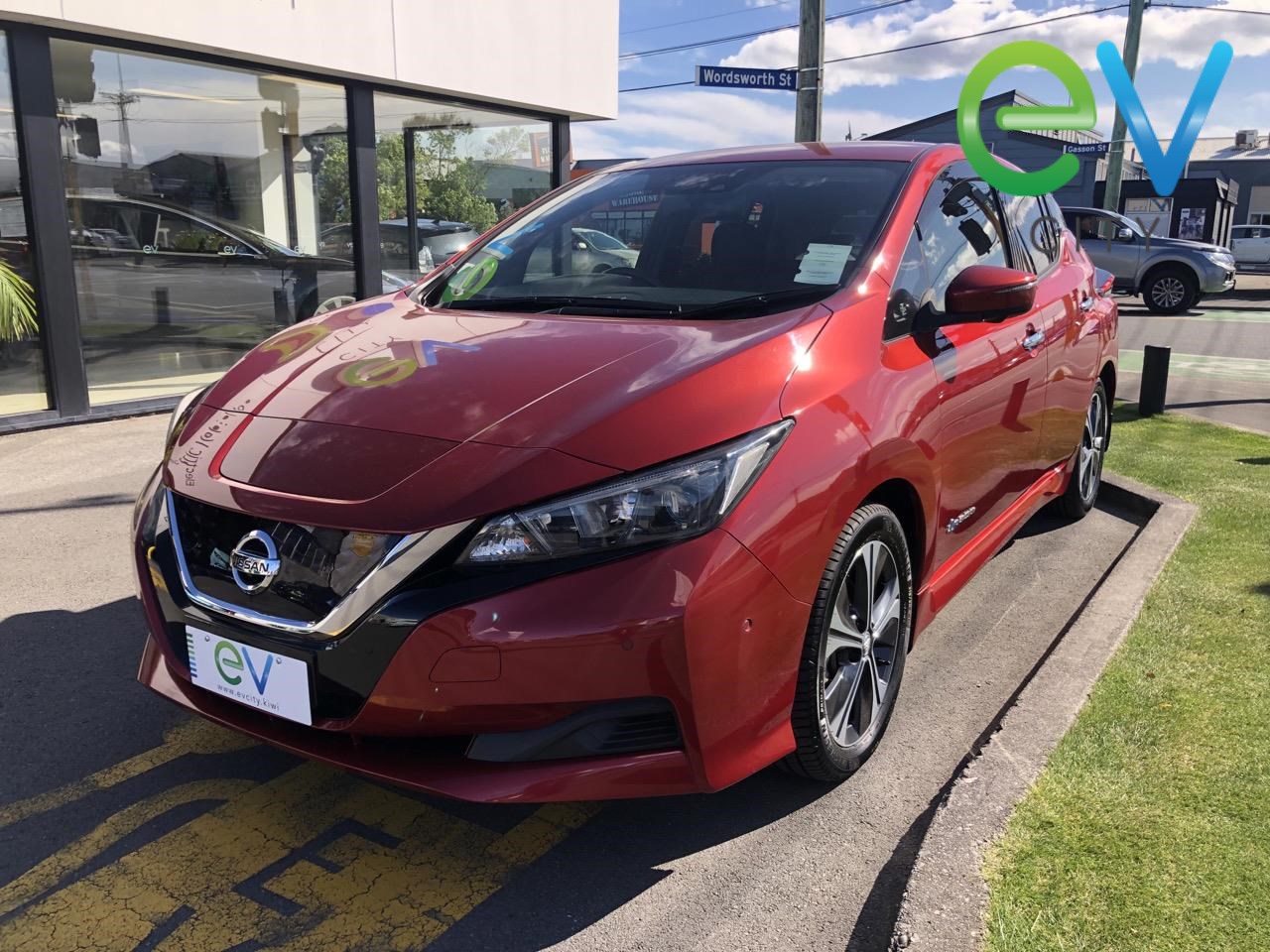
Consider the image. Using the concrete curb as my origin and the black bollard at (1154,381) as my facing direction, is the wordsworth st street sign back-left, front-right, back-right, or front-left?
front-left

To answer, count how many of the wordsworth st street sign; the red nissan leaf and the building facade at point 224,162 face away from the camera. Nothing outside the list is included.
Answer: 0

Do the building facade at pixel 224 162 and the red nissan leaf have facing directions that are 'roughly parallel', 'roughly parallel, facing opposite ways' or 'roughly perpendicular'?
roughly perpendicular

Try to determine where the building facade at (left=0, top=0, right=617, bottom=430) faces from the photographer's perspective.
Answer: facing the viewer and to the right of the viewer

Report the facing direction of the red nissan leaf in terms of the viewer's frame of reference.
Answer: facing the viewer and to the left of the viewer

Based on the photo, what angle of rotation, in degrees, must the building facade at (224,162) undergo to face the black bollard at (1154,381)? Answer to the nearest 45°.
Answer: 0° — it already faces it

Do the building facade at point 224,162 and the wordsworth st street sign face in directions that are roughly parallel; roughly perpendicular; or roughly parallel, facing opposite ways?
roughly perpendicular

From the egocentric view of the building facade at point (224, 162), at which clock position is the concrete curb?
The concrete curb is roughly at 1 o'clock from the building facade.

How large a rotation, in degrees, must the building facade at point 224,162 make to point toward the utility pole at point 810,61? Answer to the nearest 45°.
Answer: approximately 45° to its left

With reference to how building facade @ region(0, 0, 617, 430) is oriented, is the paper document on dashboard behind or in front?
in front

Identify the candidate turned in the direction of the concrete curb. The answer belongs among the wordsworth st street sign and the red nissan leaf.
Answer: the wordsworth st street sign

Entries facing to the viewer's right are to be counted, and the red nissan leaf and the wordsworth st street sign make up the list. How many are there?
0

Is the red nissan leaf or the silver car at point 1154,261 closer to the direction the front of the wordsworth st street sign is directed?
the red nissan leaf

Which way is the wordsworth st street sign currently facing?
toward the camera

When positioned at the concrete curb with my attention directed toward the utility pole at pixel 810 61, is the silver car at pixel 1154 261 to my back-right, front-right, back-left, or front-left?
front-right

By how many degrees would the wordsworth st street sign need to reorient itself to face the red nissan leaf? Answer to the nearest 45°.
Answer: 0° — it already faces it

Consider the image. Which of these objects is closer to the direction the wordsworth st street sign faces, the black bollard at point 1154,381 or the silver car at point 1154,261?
the black bollard

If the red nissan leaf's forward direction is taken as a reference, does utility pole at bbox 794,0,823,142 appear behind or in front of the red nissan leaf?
behind

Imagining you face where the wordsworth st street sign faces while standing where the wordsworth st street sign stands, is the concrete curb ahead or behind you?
ahead

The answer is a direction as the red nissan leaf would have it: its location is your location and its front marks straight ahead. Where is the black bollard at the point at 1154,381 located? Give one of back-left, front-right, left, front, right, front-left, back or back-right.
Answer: back

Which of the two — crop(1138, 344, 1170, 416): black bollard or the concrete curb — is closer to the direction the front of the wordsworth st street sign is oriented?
the concrete curb
